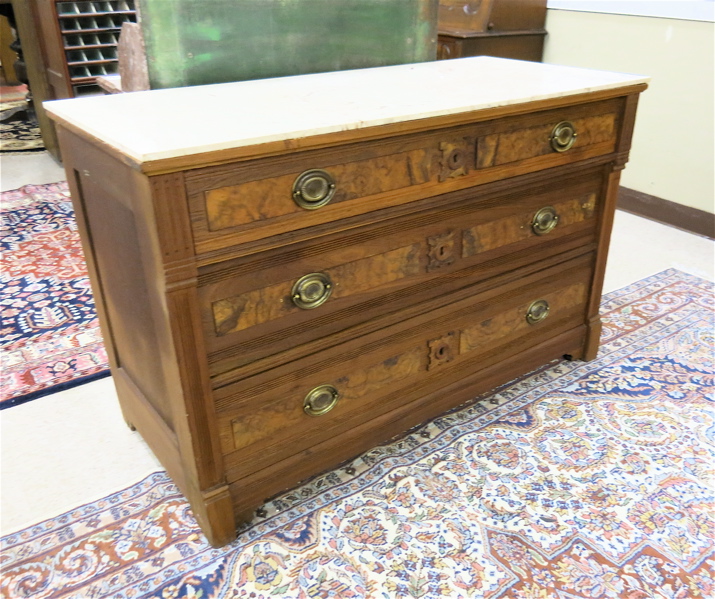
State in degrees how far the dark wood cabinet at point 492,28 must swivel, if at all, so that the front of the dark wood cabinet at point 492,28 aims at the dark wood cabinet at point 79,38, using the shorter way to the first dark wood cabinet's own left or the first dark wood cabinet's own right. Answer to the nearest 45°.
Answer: approximately 45° to the first dark wood cabinet's own right

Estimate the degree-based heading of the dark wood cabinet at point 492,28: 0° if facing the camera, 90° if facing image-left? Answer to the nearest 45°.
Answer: approximately 45°

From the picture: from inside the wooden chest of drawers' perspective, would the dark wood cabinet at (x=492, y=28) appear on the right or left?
on its left

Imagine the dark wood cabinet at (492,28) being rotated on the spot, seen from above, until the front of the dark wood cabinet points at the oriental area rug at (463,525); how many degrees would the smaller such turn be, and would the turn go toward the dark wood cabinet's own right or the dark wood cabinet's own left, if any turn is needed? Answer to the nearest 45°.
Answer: approximately 45° to the dark wood cabinet's own left

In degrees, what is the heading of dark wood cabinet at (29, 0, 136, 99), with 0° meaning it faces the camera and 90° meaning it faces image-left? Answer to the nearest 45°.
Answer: approximately 315°

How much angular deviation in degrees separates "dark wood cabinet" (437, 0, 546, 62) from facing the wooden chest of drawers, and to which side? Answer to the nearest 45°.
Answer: approximately 45° to its left

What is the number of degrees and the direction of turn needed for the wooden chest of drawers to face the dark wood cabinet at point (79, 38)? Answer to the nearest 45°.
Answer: approximately 180°

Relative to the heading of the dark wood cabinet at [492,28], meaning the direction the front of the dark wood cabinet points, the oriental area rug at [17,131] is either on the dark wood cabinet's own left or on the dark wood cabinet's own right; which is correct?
on the dark wood cabinet's own right
